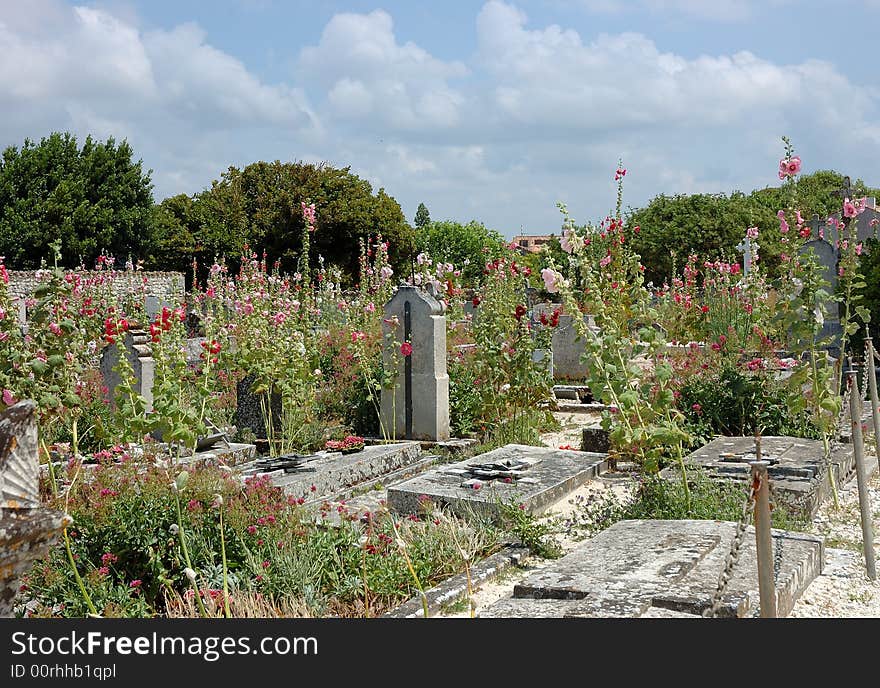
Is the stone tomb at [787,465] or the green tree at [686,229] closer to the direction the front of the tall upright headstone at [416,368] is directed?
the stone tomb

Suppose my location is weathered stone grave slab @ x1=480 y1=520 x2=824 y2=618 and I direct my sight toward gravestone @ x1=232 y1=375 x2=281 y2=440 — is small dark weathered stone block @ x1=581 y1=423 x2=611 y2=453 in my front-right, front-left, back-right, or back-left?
front-right

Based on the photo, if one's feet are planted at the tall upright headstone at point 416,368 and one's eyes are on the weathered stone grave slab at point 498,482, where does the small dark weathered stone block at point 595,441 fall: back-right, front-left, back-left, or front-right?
front-left

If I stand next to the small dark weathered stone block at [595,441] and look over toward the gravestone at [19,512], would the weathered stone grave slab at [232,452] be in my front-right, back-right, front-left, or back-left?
front-right

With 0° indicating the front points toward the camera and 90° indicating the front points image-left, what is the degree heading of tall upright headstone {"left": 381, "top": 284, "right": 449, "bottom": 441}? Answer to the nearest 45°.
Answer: approximately 45°

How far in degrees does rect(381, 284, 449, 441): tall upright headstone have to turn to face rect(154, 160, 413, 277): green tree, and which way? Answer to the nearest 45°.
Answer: approximately 135° to its right

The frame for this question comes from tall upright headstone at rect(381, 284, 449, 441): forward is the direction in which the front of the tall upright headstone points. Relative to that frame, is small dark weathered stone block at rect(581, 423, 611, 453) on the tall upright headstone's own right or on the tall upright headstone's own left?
on the tall upright headstone's own left

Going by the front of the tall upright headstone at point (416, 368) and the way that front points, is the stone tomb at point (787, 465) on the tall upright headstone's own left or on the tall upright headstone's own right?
on the tall upright headstone's own left

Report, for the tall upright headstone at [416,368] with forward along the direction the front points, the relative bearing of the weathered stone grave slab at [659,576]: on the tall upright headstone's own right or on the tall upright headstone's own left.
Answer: on the tall upright headstone's own left

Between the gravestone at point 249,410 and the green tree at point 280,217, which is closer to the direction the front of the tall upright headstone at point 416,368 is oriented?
the gravestone

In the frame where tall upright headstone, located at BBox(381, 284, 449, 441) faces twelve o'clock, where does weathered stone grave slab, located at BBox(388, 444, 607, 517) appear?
The weathered stone grave slab is roughly at 10 o'clock from the tall upright headstone.
